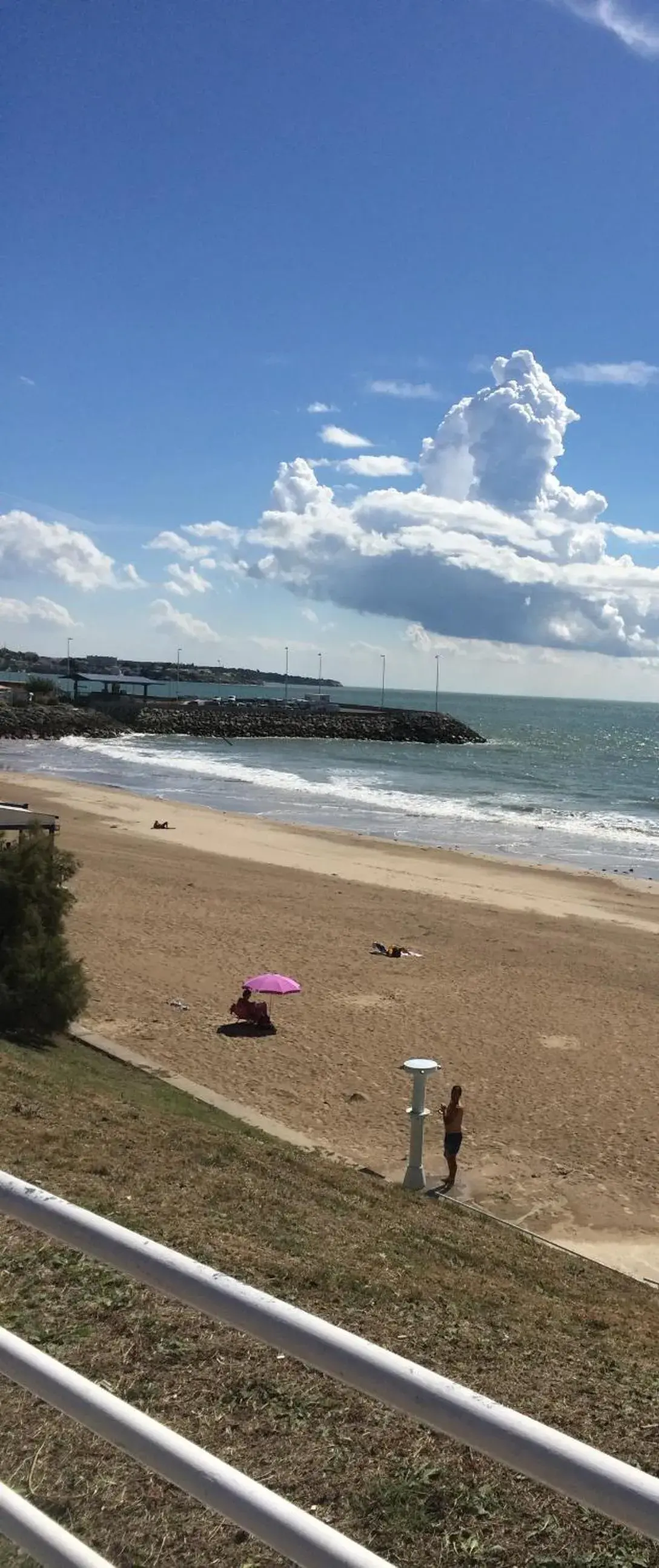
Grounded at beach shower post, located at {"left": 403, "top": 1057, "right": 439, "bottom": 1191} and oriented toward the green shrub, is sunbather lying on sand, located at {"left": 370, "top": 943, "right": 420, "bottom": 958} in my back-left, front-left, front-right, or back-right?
front-right

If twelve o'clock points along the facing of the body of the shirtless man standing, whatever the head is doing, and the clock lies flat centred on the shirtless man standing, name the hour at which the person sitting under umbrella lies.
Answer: The person sitting under umbrella is roughly at 2 o'clock from the shirtless man standing.

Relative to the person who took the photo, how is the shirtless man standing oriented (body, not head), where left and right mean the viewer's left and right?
facing to the left of the viewer

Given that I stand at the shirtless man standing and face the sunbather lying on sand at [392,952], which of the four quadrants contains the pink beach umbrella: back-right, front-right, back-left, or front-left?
front-left

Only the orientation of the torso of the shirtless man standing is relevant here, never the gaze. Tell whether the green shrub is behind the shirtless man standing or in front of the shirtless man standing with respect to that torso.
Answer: in front

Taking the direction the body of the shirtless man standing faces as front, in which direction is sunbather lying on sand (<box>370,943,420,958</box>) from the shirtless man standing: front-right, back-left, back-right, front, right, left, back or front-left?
right

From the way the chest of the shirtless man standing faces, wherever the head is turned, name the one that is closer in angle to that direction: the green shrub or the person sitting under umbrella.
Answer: the green shrub

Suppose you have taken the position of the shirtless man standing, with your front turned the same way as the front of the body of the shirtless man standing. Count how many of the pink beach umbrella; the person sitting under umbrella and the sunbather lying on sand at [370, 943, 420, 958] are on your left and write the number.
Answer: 0

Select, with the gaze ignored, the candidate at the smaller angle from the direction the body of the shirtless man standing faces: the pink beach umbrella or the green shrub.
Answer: the green shrub

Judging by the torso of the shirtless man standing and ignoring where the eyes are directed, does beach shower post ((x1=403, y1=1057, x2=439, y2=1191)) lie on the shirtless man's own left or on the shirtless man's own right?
on the shirtless man's own left
